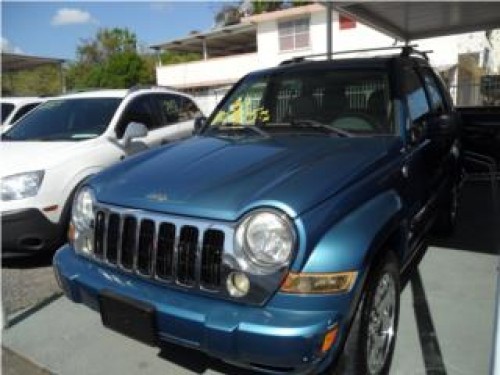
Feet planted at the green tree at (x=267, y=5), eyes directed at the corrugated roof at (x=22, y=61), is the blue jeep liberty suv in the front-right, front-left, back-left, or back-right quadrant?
front-left

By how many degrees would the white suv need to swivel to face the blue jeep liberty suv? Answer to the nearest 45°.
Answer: approximately 45° to its left

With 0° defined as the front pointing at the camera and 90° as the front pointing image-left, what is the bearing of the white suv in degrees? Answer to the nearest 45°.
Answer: approximately 45°

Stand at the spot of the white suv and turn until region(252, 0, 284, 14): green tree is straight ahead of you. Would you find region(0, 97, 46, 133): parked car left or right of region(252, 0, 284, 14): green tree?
left

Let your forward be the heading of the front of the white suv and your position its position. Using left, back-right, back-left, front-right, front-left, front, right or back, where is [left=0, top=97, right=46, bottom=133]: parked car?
back-right

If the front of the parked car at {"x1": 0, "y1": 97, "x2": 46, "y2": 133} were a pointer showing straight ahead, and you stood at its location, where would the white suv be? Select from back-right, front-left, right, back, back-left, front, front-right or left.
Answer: front-left

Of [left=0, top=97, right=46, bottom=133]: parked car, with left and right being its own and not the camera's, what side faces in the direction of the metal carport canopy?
left

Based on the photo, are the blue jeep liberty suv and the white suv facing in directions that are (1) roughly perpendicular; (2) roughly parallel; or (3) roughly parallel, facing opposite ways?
roughly parallel

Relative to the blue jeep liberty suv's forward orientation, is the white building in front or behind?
behind

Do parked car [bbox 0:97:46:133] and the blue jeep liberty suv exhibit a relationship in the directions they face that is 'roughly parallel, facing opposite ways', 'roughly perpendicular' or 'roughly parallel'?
roughly parallel

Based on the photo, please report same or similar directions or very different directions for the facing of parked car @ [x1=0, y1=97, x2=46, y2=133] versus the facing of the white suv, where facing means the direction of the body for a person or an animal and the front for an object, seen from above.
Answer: same or similar directions

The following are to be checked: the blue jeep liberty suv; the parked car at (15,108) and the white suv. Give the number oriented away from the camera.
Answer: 0

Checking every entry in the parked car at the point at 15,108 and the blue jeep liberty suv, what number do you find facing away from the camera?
0

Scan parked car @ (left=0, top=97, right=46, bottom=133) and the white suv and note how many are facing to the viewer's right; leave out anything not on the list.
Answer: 0

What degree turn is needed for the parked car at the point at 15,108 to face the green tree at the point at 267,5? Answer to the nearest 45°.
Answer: approximately 180°

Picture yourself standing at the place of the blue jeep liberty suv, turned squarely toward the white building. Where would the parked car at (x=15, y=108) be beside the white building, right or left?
left

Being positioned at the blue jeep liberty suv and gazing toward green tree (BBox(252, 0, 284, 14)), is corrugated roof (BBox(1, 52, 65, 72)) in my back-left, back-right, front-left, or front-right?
front-left

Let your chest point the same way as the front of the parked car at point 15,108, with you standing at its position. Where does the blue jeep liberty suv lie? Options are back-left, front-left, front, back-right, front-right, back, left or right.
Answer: front-left
